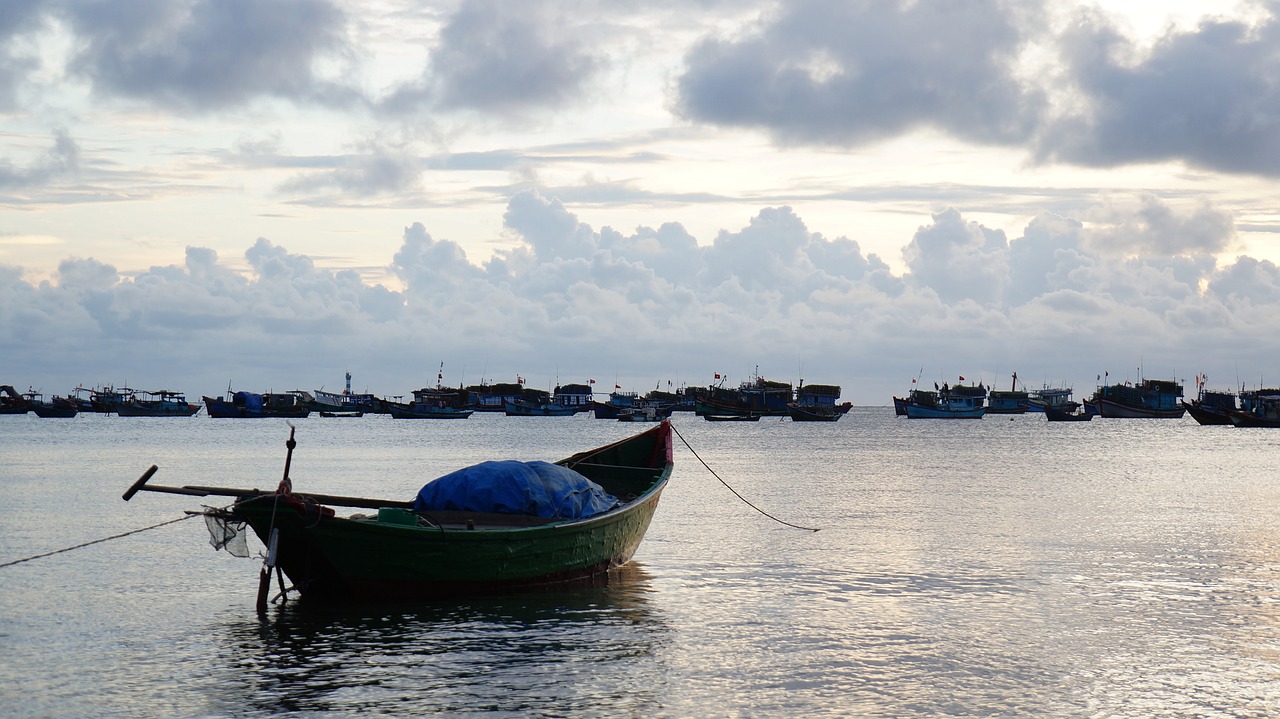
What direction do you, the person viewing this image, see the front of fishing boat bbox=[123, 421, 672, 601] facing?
facing away from the viewer and to the right of the viewer
